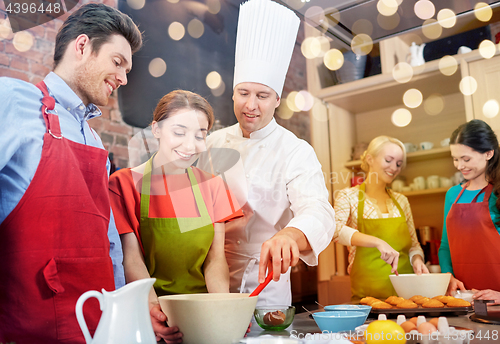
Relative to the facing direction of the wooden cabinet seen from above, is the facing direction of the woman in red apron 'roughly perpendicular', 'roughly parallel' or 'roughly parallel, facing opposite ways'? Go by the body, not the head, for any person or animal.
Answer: roughly parallel

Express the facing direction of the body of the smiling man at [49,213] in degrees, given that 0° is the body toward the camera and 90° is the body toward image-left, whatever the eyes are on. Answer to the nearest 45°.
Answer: approximately 315°

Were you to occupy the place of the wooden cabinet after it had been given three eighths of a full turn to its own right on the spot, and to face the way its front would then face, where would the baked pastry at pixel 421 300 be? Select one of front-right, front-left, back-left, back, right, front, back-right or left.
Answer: back

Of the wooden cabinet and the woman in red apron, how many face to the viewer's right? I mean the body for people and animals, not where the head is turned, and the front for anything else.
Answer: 0

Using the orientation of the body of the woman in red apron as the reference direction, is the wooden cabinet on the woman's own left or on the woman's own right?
on the woman's own right

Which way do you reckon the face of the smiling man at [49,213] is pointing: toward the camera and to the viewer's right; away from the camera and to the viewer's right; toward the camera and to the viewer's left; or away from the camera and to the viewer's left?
toward the camera and to the viewer's right

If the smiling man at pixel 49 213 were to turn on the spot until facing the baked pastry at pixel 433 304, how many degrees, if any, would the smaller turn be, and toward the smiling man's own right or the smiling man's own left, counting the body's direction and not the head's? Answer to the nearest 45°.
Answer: approximately 45° to the smiling man's own left

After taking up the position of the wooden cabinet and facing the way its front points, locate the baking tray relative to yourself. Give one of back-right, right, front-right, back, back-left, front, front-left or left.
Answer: front-left

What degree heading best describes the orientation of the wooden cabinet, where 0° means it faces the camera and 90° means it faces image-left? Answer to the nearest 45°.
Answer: approximately 45°

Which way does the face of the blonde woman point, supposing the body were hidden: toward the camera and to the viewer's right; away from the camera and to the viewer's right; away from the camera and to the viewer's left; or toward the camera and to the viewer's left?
toward the camera and to the viewer's right
